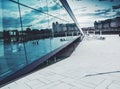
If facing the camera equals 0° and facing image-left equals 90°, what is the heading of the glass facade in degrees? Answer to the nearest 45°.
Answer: approximately 315°
